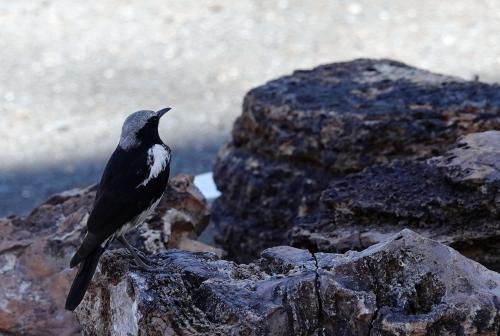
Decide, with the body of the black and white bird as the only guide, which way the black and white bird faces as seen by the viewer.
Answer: to the viewer's right

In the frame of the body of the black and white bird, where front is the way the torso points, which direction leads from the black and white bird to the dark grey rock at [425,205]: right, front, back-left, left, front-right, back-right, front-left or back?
front

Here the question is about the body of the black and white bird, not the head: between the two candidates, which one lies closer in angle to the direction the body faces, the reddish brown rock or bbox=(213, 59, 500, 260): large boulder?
the large boulder

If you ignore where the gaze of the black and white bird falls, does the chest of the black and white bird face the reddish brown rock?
no

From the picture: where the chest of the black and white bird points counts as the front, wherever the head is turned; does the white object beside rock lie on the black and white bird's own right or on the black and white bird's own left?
on the black and white bird's own left

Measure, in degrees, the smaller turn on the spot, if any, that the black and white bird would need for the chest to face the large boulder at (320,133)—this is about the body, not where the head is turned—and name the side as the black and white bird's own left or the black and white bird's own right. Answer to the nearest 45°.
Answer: approximately 45° to the black and white bird's own left
